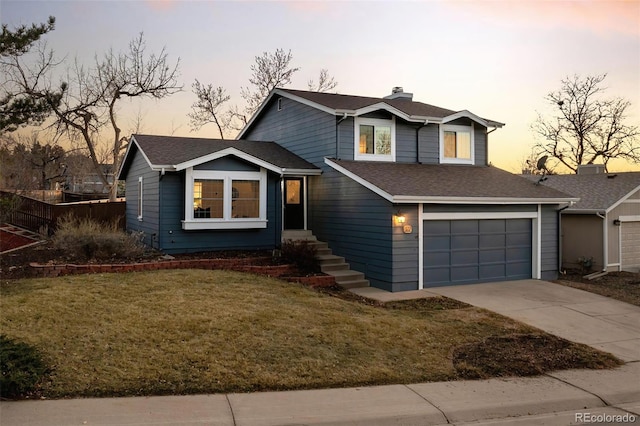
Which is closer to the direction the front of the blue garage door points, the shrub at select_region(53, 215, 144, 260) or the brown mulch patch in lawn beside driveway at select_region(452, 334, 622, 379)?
the brown mulch patch in lawn beside driveway

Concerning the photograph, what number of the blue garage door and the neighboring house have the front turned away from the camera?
0

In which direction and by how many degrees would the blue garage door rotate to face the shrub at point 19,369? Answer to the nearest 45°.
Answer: approximately 90° to its right

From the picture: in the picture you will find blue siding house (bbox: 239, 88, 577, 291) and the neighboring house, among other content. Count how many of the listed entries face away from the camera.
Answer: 0

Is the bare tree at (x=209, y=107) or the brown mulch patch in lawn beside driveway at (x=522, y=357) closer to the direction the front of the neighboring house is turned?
the brown mulch patch in lawn beside driveway

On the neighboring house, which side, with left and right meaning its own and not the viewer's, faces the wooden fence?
right

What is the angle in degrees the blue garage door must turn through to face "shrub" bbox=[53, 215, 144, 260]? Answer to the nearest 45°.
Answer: approximately 135° to its right

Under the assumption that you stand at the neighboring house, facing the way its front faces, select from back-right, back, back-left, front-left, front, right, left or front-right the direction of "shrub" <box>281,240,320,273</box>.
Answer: right

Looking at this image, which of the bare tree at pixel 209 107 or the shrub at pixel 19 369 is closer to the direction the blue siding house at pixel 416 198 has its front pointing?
the shrub

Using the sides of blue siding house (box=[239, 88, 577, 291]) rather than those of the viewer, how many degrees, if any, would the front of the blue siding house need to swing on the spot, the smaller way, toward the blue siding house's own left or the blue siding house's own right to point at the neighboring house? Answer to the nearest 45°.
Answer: approximately 90° to the blue siding house's own left
